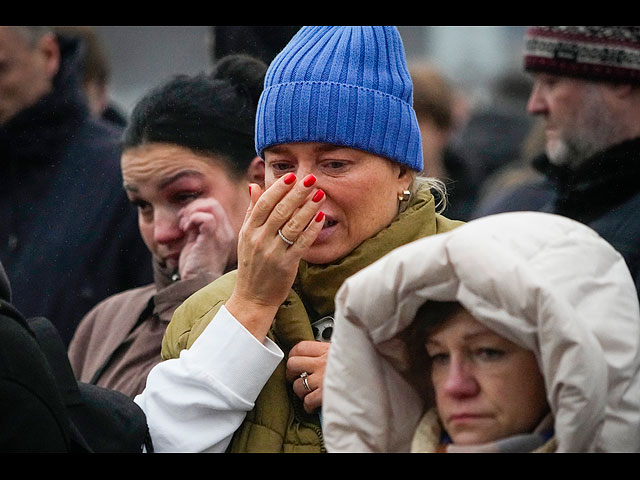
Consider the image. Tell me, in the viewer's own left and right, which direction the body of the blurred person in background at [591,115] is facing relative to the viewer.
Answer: facing to the left of the viewer

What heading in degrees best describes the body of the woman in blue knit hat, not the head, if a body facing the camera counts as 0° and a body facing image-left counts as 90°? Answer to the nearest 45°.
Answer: approximately 45°

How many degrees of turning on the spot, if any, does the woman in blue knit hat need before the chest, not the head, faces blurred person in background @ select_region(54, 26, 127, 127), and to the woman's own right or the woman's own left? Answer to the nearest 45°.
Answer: approximately 135° to the woman's own right

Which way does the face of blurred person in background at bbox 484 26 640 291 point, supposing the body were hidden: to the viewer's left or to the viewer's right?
to the viewer's left

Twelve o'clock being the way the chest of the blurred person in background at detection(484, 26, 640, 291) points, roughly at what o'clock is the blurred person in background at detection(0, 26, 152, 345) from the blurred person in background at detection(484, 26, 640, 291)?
the blurred person in background at detection(0, 26, 152, 345) is roughly at 12 o'clock from the blurred person in background at detection(484, 26, 640, 291).

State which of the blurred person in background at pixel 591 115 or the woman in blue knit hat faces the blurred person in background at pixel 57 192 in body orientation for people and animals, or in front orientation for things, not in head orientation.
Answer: the blurred person in background at pixel 591 115

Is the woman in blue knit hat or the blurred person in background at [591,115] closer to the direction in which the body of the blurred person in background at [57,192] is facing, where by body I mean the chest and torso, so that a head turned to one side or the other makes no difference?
the woman in blue knit hat

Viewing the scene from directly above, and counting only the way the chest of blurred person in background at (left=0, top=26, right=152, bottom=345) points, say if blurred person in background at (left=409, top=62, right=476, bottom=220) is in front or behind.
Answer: behind

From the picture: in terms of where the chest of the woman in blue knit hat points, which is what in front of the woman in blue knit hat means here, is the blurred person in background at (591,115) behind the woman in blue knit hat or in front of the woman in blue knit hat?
behind
